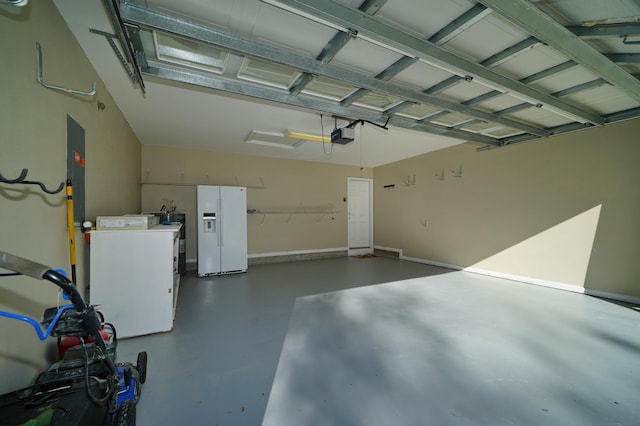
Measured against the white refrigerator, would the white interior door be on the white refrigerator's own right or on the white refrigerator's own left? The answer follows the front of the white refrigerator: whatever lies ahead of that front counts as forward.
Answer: on the white refrigerator's own left

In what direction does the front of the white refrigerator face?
toward the camera
